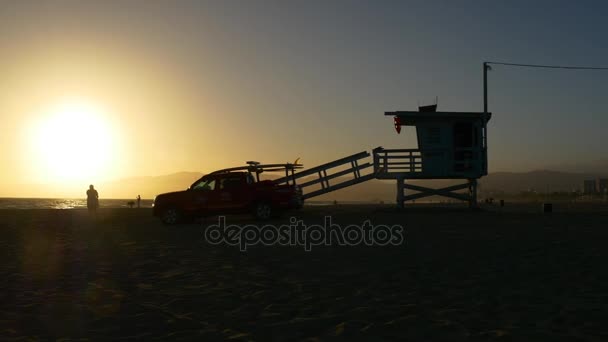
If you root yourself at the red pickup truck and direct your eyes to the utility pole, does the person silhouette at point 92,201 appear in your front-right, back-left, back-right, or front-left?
back-left

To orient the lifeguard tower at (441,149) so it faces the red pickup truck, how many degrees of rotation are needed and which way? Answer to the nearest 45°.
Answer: approximately 45° to its left

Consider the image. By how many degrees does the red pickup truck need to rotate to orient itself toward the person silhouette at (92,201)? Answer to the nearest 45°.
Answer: approximately 45° to its right

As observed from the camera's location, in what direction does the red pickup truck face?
facing to the left of the viewer

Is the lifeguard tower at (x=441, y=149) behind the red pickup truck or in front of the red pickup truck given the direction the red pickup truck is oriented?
behind

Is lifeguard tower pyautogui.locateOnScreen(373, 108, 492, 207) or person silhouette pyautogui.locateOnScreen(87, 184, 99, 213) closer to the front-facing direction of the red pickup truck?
the person silhouette
